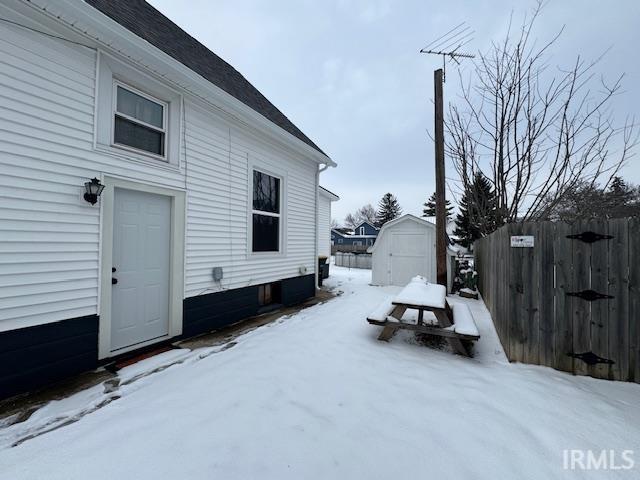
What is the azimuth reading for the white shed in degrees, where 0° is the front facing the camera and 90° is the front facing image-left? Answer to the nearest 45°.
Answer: approximately 0°

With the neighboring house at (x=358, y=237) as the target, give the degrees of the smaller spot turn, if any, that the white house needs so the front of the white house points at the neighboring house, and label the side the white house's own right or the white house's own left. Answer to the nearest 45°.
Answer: approximately 90° to the white house's own left

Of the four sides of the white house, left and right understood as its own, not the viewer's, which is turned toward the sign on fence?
front

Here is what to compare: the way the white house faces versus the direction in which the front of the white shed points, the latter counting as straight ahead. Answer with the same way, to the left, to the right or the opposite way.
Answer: to the left

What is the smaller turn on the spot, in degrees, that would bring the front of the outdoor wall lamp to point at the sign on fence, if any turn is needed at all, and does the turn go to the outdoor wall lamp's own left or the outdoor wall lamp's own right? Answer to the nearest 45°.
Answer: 0° — it already faces it

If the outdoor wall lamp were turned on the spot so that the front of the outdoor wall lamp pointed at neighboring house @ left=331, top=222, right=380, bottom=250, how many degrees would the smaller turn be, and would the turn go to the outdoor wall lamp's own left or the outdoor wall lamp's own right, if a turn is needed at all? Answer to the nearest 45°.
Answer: approximately 90° to the outdoor wall lamp's own left

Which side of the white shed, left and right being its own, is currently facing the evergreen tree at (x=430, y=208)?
back

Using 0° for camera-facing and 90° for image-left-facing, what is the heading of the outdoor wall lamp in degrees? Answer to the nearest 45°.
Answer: approximately 315°

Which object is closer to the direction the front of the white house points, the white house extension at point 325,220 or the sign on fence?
the sign on fence

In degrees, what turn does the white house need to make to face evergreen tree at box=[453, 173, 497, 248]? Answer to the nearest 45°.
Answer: approximately 45° to its left
